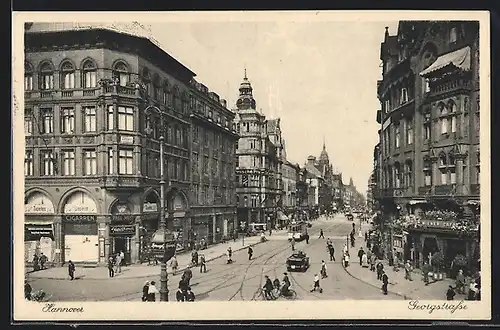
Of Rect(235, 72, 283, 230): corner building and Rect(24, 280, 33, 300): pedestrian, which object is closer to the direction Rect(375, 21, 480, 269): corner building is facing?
the pedestrian

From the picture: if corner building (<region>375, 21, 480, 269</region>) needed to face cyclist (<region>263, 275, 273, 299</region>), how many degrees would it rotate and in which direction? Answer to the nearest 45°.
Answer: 0° — it already faces them
